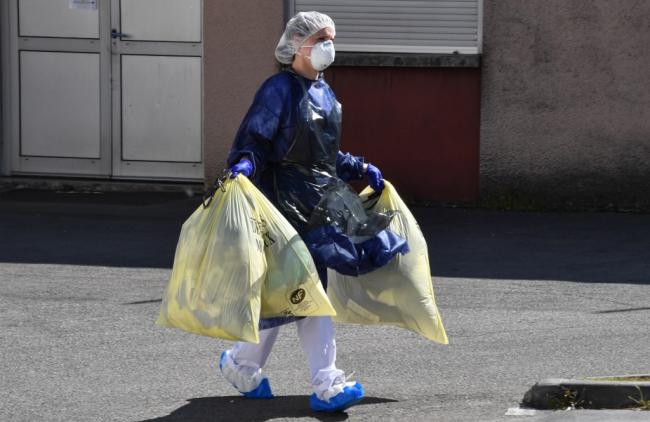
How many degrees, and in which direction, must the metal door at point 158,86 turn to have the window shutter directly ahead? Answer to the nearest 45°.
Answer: approximately 90° to its left

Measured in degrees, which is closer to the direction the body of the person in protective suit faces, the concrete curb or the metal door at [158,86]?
the concrete curb

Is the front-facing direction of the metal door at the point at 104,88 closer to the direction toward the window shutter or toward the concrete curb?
the concrete curb

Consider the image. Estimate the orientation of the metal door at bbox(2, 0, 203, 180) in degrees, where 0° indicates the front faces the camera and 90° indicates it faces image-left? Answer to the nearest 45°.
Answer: approximately 0°

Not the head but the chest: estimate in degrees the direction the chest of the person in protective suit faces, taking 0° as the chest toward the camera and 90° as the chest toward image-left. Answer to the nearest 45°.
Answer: approximately 315°

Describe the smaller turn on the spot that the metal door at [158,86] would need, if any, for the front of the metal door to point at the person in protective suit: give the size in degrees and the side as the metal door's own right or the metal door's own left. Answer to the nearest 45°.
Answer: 0° — it already faces them

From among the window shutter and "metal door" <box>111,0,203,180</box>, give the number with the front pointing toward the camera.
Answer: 2

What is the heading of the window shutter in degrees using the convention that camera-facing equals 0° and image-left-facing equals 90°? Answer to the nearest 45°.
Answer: approximately 0°

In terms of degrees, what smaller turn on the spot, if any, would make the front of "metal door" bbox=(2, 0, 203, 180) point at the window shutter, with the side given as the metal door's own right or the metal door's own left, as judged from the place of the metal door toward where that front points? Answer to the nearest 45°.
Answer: approximately 90° to the metal door's own left

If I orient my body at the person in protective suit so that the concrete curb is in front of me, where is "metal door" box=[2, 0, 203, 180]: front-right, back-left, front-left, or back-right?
back-left
